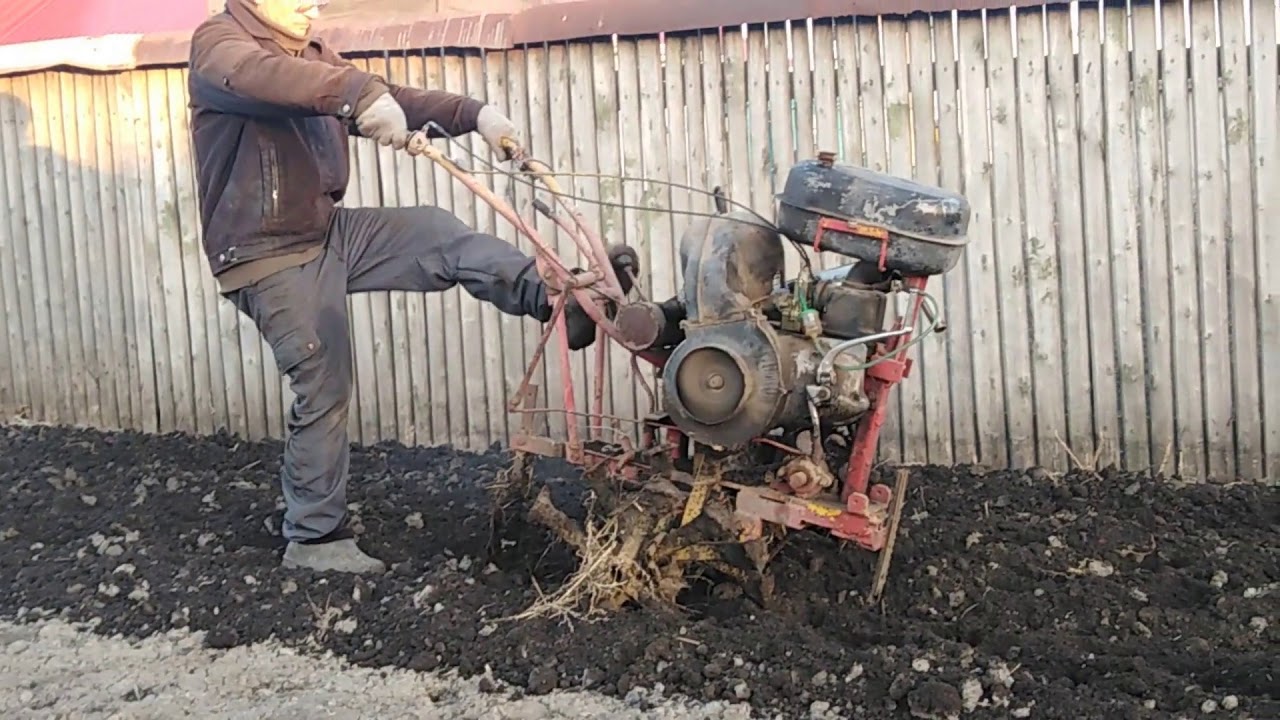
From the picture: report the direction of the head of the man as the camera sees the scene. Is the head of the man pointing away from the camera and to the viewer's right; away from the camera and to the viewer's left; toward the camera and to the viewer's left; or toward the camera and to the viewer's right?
toward the camera and to the viewer's right

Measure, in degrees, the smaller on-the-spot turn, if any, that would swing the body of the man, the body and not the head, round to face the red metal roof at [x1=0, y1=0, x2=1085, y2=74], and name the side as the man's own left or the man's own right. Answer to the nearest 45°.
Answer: approximately 45° to the man's own left

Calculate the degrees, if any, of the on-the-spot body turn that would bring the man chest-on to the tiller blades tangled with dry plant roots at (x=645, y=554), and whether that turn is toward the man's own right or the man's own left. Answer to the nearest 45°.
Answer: approximately 45° to the man's own right

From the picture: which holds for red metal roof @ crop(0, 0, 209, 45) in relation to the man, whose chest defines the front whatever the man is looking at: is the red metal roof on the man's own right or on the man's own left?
on the man's own left

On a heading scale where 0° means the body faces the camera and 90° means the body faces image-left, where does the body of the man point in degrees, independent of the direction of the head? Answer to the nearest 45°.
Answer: approximately 270°

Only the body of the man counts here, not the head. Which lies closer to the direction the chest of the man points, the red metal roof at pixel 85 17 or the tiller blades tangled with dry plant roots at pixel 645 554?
the tiller blades tangled with dry plant roots
